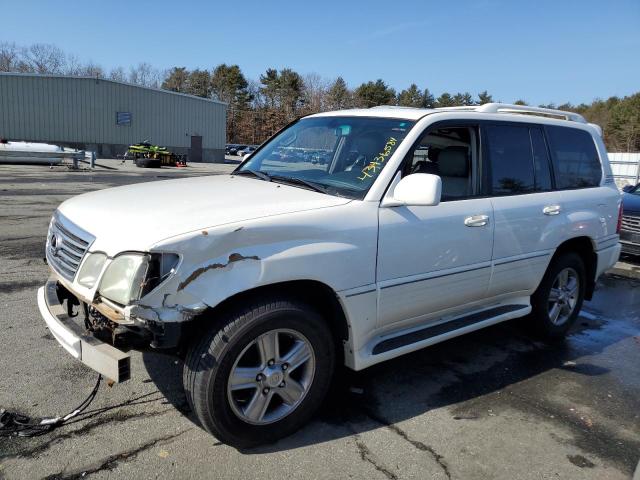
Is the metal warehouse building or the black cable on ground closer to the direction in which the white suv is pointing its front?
the black cable on ground

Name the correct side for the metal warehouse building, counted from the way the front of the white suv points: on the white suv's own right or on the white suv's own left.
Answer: on the white suv's own right

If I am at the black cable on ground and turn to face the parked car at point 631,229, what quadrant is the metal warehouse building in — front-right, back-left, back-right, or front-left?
front-left

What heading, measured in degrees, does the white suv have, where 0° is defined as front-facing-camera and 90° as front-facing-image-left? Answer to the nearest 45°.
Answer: approximately 45°

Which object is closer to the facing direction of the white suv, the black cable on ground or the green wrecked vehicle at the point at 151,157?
the black cable on ground

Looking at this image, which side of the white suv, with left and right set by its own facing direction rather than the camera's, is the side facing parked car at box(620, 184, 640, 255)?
back

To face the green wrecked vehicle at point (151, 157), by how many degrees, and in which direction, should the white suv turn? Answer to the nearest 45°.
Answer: approximately 135° to its right
